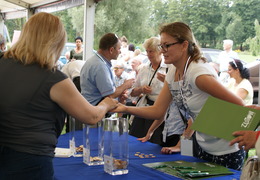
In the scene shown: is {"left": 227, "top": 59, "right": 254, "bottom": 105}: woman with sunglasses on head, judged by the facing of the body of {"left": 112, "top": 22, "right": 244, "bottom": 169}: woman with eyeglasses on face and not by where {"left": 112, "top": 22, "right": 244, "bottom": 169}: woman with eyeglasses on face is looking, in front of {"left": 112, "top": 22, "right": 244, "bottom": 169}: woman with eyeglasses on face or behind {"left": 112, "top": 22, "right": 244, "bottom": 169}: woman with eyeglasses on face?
behind

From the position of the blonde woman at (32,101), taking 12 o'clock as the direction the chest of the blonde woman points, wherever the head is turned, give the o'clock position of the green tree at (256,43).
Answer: The green tree is roughly at 12 o'clock from the blonde woman.

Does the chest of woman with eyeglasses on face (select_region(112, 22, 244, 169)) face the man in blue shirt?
no

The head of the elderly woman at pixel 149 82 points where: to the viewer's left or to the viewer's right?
to the viewer's left

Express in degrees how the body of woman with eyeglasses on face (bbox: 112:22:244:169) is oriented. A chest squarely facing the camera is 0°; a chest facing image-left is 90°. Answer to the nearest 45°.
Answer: approximately 45°

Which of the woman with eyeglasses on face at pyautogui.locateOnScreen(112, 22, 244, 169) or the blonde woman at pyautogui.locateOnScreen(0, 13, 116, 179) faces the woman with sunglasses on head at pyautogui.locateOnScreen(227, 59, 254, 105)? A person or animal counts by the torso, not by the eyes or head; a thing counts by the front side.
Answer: the blonde woman

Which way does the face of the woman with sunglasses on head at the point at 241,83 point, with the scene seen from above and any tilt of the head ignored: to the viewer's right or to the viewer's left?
to the viewer's left

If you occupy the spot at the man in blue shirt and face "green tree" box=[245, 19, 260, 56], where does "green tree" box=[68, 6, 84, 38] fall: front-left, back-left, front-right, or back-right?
front-left

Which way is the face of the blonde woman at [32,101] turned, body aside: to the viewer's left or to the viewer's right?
to the viewer's right

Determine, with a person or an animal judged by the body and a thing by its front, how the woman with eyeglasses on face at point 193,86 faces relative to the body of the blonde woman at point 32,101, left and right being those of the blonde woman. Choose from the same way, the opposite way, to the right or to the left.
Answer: the opposite way

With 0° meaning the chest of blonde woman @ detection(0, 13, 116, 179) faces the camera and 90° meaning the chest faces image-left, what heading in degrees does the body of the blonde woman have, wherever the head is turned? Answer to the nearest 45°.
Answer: approximately 225°

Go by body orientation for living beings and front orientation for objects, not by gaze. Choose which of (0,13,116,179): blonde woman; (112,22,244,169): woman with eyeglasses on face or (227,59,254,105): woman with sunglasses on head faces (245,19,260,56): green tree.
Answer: the blonde woman

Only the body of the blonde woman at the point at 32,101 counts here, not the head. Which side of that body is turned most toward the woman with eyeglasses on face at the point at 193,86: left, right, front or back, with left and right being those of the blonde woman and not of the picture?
front
